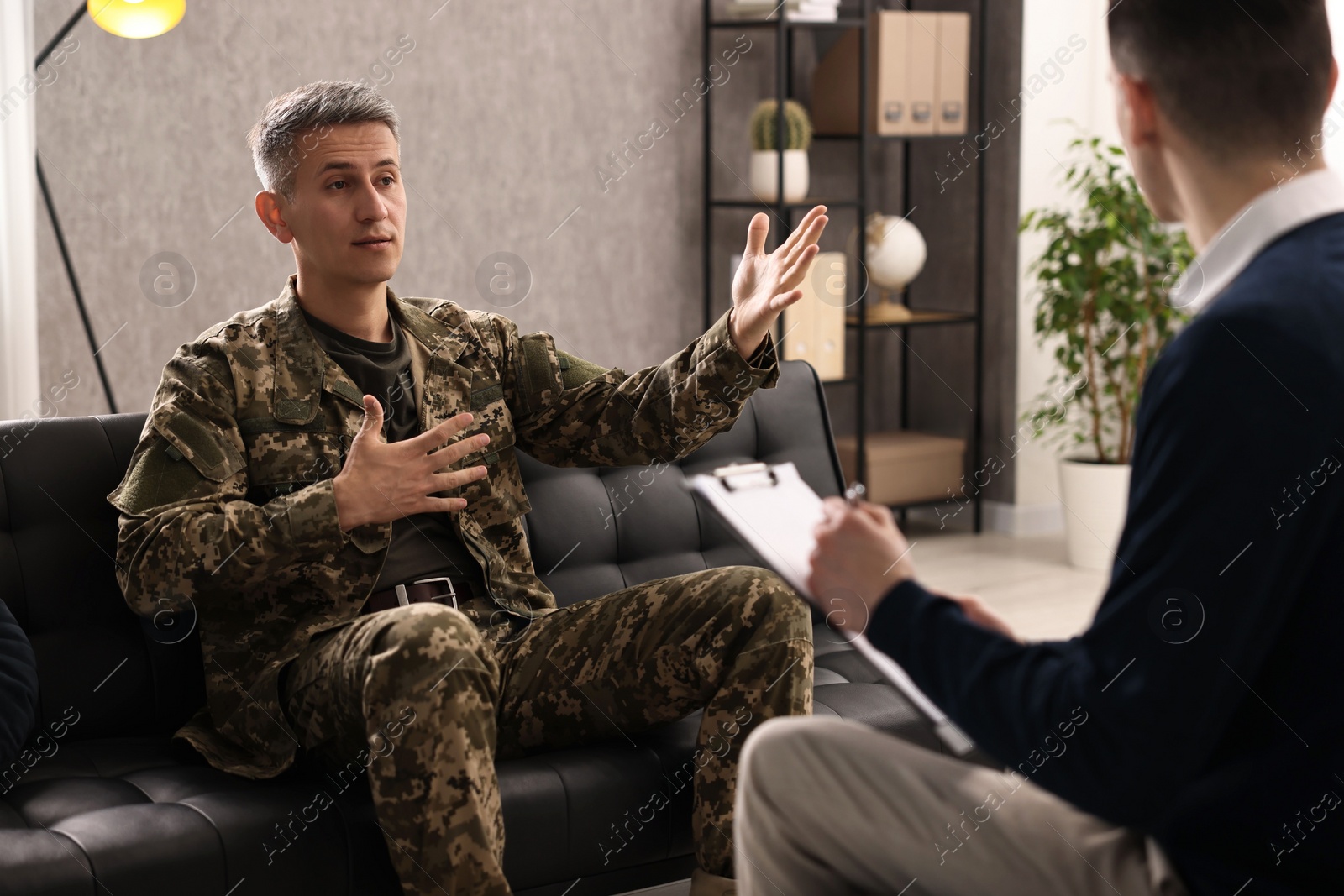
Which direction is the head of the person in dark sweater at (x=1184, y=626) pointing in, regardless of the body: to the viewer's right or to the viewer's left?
to the viewer's left

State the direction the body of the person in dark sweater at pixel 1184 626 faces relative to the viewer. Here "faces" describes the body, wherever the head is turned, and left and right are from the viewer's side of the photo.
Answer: facing away from the viewer and to the left of the viewer

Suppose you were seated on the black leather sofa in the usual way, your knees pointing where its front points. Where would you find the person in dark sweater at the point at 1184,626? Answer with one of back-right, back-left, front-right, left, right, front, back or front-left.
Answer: front

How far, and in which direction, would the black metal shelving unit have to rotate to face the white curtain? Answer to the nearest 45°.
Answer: approximately 45° to its right

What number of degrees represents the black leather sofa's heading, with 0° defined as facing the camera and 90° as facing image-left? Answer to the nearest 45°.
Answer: approximately 315°

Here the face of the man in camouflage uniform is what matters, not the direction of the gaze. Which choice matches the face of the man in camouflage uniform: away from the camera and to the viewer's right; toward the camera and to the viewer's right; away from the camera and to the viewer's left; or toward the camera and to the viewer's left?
toward the camera and to the viewer's right

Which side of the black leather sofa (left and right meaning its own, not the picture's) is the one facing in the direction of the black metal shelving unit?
left

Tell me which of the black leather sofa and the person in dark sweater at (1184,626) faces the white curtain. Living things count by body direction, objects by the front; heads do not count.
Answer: the person in dark sweater

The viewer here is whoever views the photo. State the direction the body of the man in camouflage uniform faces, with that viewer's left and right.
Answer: facing the viewer and to the right of the viewer

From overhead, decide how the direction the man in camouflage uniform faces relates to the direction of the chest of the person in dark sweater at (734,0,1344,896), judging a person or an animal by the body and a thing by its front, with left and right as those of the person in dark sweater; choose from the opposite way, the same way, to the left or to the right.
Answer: the opposite way

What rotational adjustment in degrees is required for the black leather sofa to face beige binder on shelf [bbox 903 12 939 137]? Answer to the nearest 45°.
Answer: approximately 90° to its left

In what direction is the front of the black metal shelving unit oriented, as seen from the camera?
facing the viewer

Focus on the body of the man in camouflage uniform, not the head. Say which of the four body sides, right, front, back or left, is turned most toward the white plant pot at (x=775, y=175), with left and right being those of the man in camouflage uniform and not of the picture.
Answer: left

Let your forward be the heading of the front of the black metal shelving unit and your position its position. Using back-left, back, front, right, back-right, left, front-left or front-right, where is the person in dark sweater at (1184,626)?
front

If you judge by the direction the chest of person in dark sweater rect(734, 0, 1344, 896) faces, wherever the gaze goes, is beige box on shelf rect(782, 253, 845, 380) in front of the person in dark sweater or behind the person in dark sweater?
in front
